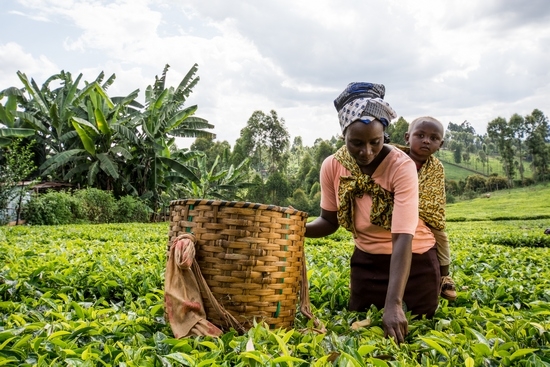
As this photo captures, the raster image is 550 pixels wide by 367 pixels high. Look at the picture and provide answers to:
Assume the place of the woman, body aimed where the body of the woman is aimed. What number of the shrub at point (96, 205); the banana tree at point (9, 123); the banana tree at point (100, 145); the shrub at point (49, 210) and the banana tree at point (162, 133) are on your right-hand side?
5

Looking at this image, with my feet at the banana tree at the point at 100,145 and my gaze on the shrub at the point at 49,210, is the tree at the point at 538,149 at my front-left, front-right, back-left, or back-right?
back-left

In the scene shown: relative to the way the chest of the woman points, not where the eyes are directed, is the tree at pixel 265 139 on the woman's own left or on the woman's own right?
on the woman's own right

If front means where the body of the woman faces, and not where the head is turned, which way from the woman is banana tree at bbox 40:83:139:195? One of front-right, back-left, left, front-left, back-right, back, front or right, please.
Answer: right

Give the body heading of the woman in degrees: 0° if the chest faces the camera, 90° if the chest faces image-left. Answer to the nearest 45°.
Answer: approximately 45°

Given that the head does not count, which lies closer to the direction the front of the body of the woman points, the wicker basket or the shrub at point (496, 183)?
the wicker basket

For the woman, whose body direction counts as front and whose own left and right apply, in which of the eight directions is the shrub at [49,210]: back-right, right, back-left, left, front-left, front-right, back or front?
right

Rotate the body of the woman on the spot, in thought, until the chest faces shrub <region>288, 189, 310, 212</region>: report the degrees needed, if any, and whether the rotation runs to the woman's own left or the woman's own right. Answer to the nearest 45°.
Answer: approximately 135° to the woman's own right

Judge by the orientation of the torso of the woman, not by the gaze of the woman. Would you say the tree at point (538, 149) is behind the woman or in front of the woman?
behind

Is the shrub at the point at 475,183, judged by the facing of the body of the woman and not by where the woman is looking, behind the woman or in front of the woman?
behind

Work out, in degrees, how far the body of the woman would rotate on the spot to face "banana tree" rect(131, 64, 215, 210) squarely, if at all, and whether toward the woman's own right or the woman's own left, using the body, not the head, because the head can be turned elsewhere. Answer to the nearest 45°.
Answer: approximately 90° to the woman's own right

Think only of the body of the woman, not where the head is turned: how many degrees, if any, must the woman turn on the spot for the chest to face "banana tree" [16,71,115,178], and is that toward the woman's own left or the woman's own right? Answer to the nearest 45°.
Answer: approximately 90° to the woman's own right
